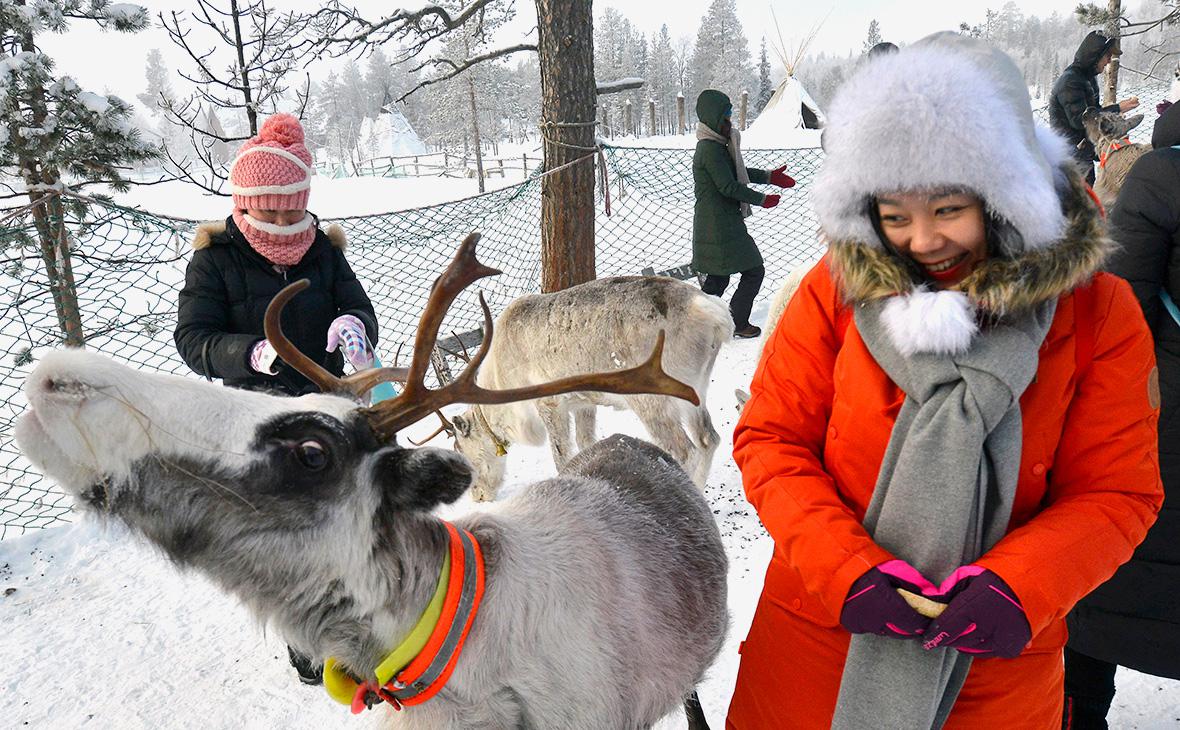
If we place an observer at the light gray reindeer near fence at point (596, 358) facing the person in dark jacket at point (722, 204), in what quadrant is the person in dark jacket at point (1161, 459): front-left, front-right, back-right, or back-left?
back-right

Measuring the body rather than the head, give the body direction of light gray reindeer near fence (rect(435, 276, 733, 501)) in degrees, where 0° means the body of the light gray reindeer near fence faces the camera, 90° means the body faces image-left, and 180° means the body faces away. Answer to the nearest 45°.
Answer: approximately 90°

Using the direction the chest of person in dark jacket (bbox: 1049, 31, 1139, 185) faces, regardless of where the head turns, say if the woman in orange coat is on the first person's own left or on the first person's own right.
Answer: on the first person's own right

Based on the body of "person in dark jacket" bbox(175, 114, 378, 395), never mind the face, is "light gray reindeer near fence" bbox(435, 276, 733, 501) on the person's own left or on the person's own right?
on the person's own left

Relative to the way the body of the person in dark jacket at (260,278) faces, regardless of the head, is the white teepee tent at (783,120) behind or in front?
behind

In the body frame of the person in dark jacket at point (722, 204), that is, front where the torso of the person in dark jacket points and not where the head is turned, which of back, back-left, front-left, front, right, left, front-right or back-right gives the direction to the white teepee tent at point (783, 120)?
left

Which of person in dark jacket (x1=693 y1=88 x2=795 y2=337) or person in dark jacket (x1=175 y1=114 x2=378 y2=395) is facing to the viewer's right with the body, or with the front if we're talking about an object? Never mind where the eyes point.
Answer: person in dark jacket (x1=693 y1=88 x2=795 y2=337)

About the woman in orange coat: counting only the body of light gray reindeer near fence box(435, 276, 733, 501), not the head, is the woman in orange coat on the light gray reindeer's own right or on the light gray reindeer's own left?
on the light gray reindeer's own left

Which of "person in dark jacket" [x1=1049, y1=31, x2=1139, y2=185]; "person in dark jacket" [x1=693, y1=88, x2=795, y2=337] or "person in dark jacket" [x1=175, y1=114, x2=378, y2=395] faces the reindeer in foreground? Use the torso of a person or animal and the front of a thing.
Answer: "person in dark jacket" [x1=175, y1=114, x2=378, y2=395]
